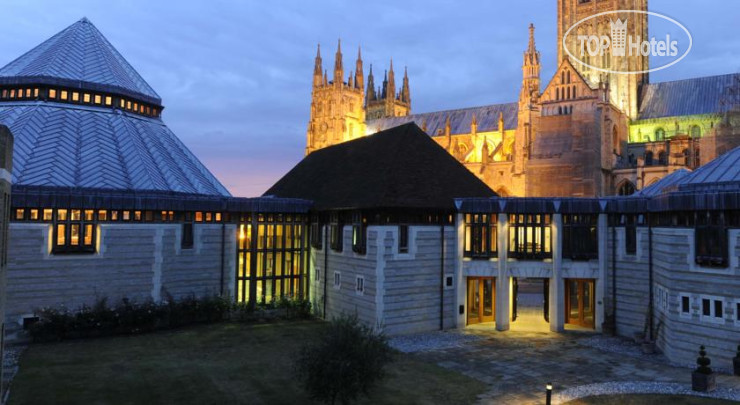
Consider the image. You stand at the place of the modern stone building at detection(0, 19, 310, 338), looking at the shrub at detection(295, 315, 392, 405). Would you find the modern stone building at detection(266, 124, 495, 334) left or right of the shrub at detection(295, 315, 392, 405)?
left

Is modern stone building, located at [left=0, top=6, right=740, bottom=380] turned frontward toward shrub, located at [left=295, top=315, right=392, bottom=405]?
yes

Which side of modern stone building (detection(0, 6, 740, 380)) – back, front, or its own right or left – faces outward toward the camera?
front
